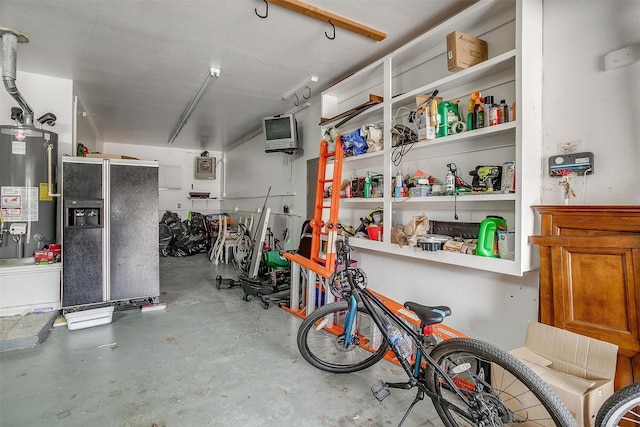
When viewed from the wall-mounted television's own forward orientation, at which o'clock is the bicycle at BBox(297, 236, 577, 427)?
The bicycle is roughly at 10 o'clock from the wall-mounted television.

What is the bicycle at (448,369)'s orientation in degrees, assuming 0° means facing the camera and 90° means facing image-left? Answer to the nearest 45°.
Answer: approximately 135°

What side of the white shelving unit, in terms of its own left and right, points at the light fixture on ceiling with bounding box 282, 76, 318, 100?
right

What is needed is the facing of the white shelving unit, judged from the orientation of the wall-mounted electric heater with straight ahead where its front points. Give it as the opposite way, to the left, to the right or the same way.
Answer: to the right

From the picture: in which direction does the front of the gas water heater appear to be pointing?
toward the camera

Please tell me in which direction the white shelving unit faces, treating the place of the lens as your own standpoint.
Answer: facing the viewer and to the left of the viewer

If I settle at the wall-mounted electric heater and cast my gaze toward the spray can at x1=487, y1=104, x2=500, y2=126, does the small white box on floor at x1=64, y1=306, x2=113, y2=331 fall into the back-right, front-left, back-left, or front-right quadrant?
front-right

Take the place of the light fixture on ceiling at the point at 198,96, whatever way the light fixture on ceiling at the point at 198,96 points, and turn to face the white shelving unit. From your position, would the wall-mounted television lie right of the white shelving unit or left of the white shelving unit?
left

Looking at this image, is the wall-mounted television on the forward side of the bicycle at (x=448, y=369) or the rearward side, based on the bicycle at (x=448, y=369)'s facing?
on the forward side

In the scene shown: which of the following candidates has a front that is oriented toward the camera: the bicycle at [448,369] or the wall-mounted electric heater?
the wall-mounted electric heater

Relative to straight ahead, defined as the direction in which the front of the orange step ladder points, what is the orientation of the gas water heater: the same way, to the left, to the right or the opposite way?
to the left
